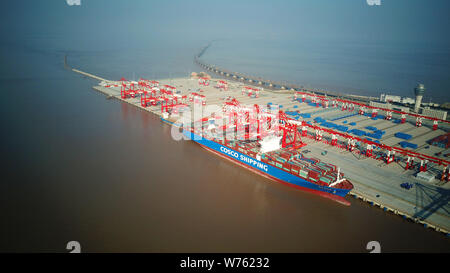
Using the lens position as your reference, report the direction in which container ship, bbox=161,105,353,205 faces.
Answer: facing the viewer and to the right of the viewer
